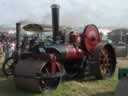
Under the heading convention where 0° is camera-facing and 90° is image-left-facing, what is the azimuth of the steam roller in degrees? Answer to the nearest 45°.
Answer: approximately 45°
